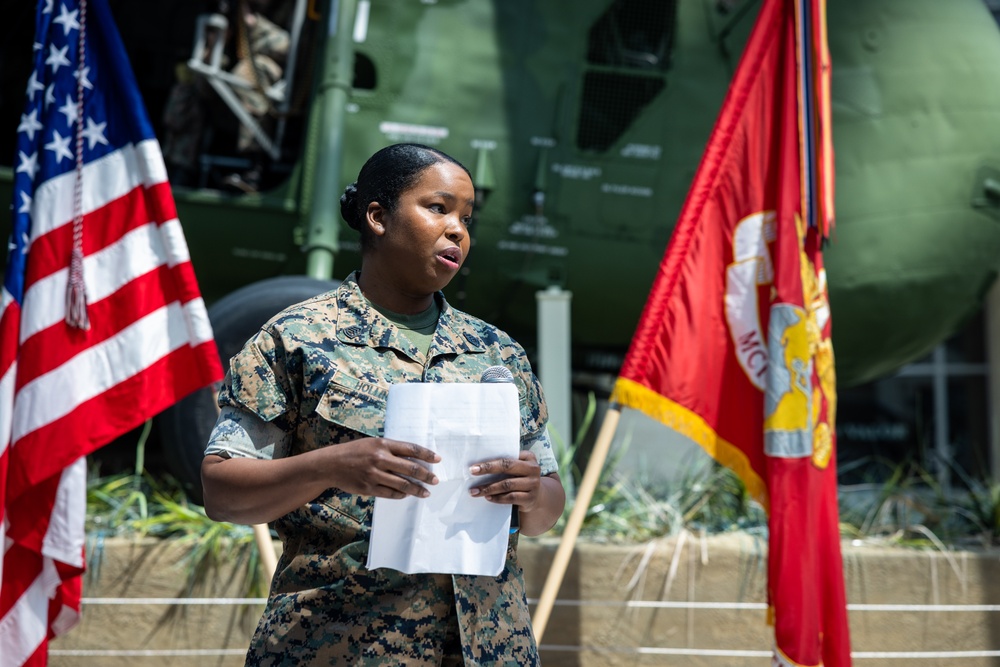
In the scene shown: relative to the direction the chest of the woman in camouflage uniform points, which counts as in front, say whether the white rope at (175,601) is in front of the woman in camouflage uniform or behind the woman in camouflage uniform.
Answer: behind

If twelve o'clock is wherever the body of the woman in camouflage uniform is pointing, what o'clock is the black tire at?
The black tire is roughly at 7 o'clock from the woman in camouflage uniform.

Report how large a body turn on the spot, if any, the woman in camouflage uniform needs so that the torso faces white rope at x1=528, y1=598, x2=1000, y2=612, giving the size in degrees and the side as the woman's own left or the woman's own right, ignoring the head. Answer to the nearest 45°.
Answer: approximately 90° to the woman's own left

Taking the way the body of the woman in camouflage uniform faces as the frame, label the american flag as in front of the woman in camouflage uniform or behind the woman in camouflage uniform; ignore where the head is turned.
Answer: behind

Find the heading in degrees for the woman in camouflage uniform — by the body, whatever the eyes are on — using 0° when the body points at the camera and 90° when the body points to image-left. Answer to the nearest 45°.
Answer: approximately 315°

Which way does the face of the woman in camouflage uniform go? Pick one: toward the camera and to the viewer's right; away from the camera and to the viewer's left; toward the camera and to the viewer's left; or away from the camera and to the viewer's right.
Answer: toward the camera and to the viewer's right

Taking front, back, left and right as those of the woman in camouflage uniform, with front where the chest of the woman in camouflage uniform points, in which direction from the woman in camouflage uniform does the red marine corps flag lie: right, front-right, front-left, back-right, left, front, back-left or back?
left
